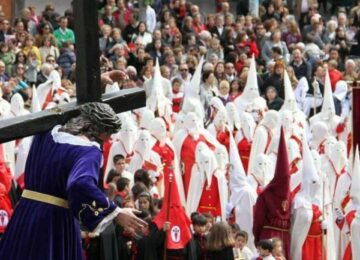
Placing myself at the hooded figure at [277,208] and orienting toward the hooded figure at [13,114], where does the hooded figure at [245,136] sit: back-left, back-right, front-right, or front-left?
front-right

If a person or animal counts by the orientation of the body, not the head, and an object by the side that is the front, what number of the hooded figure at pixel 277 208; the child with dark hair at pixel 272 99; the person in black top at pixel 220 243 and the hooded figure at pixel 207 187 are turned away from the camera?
1

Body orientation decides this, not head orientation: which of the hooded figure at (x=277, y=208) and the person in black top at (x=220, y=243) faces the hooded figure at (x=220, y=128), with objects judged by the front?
the person in black top

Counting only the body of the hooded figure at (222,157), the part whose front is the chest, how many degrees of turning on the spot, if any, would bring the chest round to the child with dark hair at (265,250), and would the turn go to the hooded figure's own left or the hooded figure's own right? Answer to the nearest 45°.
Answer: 0° — they already face them

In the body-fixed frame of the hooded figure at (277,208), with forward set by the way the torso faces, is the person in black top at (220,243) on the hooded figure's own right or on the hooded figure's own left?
on the hooded figure's own right

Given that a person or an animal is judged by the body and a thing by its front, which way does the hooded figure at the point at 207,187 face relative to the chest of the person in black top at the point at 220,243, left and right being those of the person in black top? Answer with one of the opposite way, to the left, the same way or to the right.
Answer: the opposite way

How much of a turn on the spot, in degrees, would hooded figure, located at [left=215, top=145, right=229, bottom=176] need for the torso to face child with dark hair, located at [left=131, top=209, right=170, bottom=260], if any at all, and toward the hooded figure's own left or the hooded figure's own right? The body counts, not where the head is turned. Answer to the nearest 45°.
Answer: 0° — they already face them

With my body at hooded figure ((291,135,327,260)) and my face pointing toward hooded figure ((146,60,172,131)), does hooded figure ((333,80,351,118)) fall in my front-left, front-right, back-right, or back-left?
front-right

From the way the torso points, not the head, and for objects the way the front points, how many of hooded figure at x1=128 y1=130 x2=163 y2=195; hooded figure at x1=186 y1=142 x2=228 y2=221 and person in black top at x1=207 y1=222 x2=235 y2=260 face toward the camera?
2

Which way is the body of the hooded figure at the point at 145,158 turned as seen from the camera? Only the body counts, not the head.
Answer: toward the camera

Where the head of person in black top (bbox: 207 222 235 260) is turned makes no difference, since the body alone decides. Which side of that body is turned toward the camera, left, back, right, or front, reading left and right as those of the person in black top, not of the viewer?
back

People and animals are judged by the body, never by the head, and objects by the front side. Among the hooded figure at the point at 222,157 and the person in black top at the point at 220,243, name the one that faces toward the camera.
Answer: the hooded figure

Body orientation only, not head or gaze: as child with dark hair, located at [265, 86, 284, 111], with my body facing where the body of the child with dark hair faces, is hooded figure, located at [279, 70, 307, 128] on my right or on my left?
on my left

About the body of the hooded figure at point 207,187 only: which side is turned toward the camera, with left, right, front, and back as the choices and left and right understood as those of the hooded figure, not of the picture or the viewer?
front

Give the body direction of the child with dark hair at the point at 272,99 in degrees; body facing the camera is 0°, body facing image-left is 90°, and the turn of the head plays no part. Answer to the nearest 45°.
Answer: approximately 45°

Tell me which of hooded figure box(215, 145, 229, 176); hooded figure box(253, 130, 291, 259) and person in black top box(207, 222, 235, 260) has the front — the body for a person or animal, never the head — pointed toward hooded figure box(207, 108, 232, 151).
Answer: the person in black top

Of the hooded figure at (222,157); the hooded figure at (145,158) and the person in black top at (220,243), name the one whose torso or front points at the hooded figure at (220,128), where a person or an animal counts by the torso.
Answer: the person in black top

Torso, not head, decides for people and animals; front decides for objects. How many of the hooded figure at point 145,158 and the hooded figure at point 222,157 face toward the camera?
2
